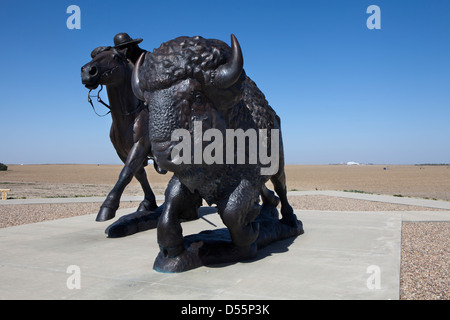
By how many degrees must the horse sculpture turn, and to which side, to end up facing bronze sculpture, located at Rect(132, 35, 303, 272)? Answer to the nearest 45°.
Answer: approximately 45° to its left

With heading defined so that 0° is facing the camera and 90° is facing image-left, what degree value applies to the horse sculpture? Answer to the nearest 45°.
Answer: approximately 45°
